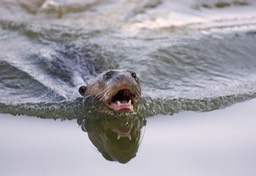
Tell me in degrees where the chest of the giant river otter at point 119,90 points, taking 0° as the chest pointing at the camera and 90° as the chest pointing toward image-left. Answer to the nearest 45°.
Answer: approximately 315°
